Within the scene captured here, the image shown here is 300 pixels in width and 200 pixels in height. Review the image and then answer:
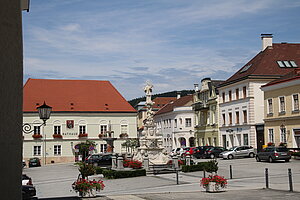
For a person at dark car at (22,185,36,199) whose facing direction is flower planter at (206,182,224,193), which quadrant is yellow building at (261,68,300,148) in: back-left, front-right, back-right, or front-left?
front-left

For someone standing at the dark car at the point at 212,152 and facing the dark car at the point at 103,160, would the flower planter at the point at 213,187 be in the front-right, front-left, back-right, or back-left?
front-left

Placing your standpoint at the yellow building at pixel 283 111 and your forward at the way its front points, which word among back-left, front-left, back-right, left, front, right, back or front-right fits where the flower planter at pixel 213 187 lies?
front-left

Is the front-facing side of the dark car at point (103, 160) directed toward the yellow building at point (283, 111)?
no

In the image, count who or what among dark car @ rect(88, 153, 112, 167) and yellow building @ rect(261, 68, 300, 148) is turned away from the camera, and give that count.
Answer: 0

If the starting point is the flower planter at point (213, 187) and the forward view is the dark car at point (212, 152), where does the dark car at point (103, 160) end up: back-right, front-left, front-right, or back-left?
front-left

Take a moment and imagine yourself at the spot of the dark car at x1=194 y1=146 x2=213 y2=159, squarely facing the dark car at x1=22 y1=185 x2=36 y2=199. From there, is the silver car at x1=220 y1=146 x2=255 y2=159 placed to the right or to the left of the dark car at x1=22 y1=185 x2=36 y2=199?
left

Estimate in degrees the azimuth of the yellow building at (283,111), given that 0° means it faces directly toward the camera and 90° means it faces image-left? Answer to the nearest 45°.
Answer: approximately 45°

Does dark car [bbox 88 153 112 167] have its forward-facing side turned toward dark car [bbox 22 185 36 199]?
no

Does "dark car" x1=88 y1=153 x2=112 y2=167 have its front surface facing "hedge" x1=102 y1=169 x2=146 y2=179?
no

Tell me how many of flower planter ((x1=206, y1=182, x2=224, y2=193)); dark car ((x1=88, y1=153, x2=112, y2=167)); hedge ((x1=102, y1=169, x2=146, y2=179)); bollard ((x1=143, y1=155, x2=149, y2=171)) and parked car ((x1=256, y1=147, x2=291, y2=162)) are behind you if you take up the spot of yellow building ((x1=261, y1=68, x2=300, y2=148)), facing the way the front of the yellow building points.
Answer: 0

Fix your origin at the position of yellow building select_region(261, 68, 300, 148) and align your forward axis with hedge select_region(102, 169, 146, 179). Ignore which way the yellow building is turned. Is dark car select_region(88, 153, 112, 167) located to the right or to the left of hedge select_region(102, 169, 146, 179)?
right

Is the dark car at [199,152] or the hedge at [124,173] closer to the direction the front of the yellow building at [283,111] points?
the hedge
